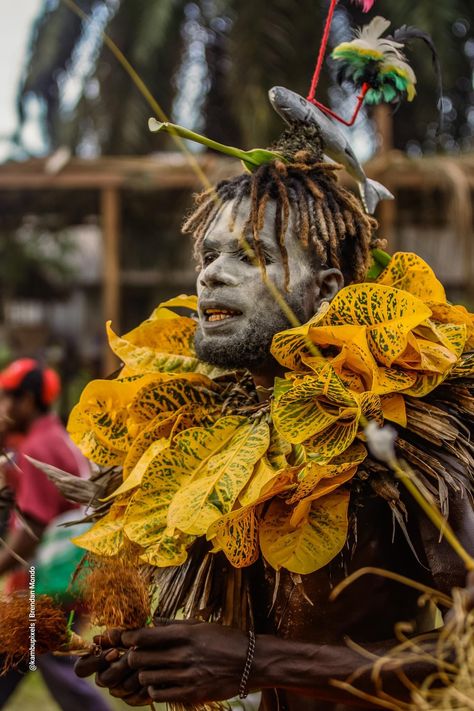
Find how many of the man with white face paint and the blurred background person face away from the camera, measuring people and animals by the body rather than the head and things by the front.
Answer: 0

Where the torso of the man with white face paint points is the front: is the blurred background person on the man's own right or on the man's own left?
on the man's own right

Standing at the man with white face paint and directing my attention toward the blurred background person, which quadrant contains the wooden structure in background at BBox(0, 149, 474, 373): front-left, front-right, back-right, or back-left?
front-right

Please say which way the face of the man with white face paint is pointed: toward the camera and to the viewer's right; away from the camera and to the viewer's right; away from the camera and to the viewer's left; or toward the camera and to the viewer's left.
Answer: toward the camera and to the viewer's left

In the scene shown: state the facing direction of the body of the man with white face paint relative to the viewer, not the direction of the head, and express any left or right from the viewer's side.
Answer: facing the viewer and to the left of the viewer

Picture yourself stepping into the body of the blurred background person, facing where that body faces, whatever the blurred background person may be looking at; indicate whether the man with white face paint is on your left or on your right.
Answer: on your left

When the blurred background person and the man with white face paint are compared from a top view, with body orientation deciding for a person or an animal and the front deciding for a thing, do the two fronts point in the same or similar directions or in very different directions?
same or similar directions
